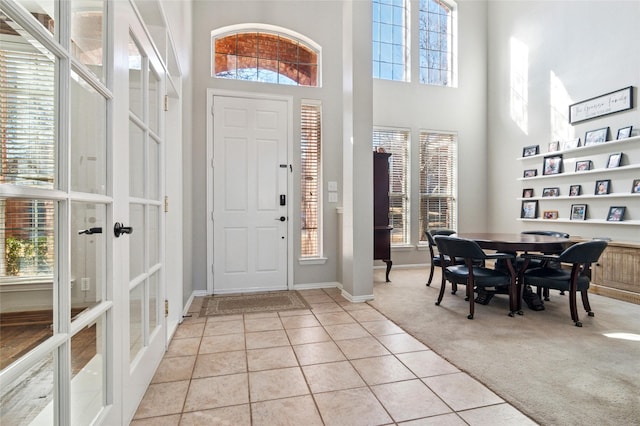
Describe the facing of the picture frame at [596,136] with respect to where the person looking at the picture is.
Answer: facing the viewer and to the left of the viewer

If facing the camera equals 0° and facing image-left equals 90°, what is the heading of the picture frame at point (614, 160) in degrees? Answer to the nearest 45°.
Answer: approximately 45°

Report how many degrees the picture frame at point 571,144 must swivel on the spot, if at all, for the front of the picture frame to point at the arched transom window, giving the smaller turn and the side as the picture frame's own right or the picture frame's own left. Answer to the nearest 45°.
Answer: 0° — it already faces it

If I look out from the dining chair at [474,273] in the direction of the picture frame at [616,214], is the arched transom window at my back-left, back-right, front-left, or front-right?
back-left

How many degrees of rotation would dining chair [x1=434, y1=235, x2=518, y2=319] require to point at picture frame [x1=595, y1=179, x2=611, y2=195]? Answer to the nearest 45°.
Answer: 0° — it already faces it

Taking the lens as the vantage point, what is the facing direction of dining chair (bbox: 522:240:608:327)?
facing away from the viewer and to the left of the viewer

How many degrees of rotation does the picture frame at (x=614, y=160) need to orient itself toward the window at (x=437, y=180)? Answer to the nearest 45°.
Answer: approximately 45° to its right

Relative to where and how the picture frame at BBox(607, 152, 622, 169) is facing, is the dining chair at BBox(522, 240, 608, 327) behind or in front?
in front
